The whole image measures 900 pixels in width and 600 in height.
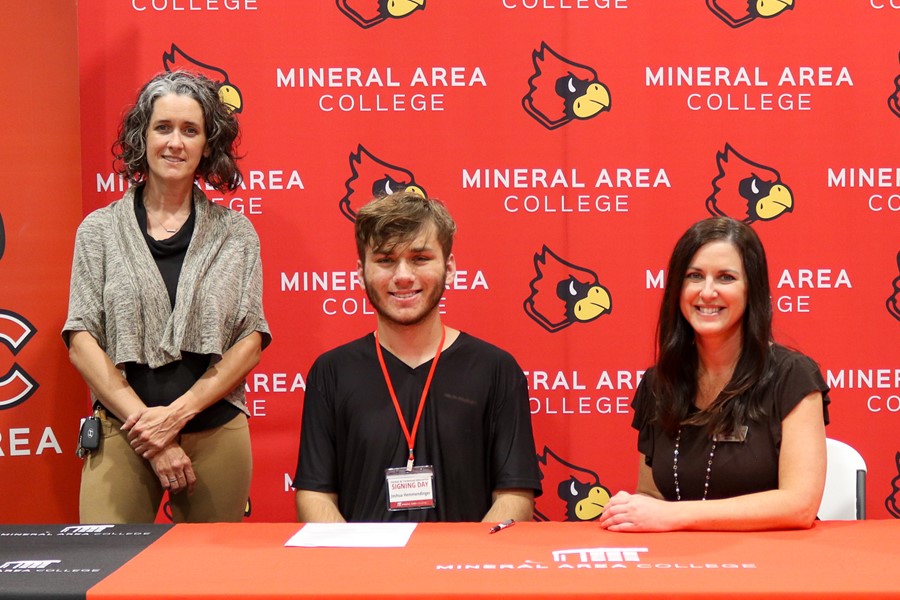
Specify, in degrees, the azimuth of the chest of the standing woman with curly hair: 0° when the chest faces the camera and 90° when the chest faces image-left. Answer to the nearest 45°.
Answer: approximately 0°

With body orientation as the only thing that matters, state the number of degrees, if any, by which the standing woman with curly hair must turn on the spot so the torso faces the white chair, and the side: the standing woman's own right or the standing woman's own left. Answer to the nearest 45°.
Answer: approximately 90° to the standing woman's own left

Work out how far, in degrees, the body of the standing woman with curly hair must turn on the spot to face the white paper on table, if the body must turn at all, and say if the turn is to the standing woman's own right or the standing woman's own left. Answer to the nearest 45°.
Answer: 0° — they already face it

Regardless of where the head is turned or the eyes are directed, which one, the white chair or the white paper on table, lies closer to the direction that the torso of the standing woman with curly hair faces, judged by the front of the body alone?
the white paper on table
